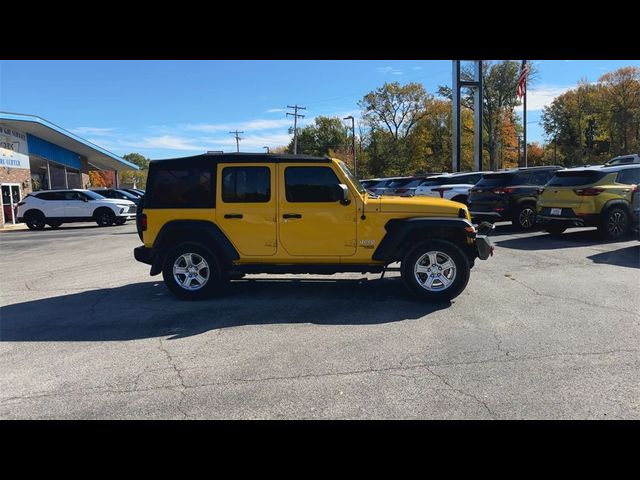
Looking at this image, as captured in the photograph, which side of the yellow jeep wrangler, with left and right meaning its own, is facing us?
right

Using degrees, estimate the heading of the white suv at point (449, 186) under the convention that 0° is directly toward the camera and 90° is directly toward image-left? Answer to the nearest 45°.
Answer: approximately 225°

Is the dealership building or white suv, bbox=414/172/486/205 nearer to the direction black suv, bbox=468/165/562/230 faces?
the white suv

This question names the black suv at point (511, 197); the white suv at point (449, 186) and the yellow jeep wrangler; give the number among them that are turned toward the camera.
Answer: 0

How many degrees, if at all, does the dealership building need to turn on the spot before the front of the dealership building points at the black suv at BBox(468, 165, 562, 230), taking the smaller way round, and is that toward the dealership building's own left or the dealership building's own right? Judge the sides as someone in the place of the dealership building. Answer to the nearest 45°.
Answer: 0° — it already faces it

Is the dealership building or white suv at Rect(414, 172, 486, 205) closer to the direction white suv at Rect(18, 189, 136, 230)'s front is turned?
the white suv

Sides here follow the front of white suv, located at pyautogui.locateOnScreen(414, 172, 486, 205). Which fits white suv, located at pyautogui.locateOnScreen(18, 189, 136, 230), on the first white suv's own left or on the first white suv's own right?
on the first white suv's own left

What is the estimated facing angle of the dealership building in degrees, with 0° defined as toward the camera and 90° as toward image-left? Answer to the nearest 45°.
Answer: approximately 315°

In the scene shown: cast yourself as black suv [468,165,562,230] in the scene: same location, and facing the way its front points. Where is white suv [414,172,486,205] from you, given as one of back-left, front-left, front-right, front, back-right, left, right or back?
left

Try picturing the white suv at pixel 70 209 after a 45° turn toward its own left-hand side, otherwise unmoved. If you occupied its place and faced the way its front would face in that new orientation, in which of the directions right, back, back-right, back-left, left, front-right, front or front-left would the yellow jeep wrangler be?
right

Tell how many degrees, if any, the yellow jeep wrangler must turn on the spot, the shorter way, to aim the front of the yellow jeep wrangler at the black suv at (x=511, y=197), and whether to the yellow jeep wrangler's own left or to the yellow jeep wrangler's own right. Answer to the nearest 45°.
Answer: approximately 45° to the yellow jeep wrangler's own left

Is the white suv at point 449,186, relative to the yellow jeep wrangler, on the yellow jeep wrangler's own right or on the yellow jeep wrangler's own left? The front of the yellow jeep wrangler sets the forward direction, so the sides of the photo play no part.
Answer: on the yellow jeep wrangler's own left

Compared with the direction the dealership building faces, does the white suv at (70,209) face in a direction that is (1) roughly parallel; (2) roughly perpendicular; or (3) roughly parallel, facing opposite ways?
roughly parallel

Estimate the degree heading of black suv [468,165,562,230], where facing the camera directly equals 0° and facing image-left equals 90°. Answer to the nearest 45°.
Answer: approximately 225°

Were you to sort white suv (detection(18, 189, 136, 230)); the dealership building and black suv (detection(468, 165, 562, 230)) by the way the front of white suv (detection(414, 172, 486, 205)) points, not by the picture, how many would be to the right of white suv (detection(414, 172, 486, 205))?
1
